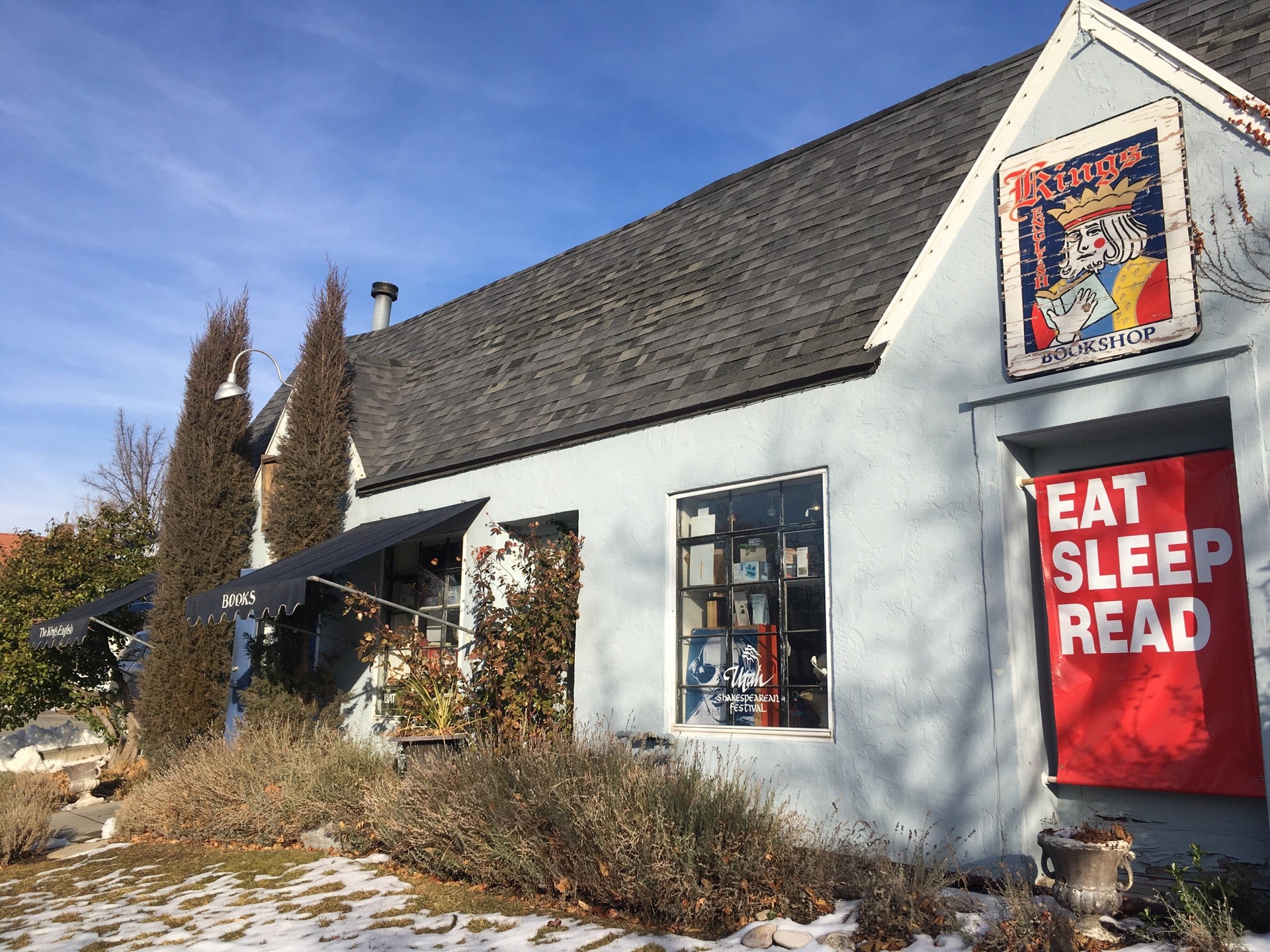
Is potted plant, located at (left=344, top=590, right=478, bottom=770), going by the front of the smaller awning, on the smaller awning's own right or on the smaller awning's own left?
on the smaller awning's own left

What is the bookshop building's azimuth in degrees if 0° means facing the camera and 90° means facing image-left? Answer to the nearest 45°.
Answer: approximately 45°

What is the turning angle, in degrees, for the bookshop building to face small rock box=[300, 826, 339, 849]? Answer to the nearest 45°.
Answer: approximately 45° to its right

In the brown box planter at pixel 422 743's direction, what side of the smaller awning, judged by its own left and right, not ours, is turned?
left

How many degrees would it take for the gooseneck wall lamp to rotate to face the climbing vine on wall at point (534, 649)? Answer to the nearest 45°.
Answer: approximately 135° to its left

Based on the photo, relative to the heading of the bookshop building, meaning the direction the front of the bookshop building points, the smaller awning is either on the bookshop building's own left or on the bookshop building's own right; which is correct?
on the bookshop building's own right

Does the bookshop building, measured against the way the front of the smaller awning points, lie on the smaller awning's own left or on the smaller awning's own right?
on the smaller awning's own left

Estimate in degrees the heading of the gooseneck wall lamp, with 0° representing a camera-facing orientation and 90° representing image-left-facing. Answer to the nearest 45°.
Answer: approximately 90°
